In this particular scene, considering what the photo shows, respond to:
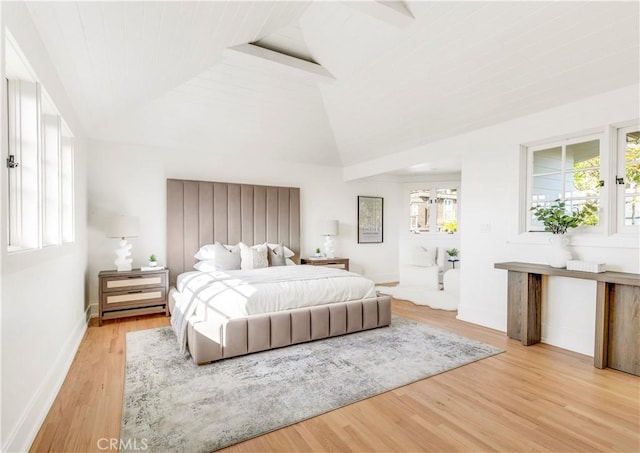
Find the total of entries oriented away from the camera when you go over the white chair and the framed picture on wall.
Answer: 0

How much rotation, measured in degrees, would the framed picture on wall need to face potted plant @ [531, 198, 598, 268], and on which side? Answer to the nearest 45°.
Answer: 0° — it already faces it

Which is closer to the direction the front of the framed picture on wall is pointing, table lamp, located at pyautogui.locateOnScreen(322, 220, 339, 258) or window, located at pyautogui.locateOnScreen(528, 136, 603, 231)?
the window

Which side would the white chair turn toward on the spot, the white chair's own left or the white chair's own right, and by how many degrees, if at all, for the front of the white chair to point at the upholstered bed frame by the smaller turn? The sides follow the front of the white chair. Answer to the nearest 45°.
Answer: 0° — it already faces it

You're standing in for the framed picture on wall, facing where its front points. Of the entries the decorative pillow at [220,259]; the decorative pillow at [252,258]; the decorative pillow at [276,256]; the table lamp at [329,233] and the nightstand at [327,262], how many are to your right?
5

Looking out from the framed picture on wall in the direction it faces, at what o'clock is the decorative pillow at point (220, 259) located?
The decorative pillow is roughly at 3 o'clock from the framed picture on wall.

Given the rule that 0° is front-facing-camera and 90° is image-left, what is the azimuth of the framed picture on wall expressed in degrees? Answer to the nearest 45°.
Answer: approximately 315°

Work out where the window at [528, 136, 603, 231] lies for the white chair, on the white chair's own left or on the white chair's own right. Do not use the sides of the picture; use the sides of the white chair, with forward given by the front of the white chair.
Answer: on the white chair's own left
